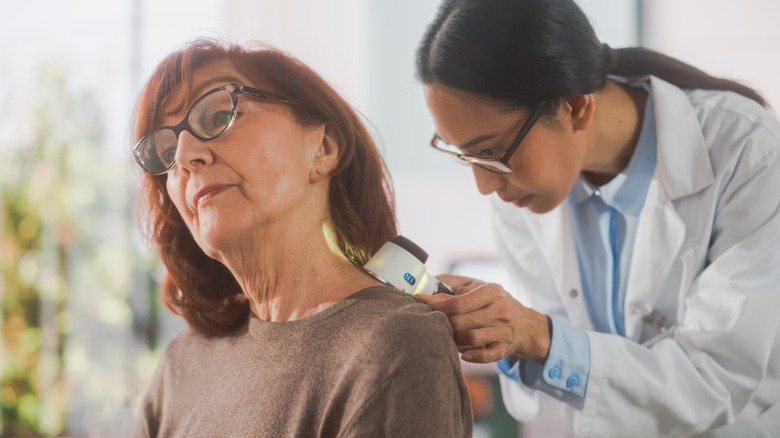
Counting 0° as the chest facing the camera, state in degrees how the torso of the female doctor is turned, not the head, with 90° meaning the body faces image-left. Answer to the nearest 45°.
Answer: approximately 45°

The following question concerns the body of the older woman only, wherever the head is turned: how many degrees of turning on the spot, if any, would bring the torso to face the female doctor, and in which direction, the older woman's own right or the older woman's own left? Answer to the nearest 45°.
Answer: approximately 135° to the older woman's own left

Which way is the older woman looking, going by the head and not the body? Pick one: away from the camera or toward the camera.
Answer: toward the camera

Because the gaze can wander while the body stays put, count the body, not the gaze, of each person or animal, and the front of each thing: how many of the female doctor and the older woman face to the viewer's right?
0

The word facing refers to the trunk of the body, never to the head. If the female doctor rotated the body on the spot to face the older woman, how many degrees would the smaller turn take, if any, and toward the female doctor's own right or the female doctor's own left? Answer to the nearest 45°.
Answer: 0° — they already face them

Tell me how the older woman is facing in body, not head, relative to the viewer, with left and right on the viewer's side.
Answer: facing the viewer and to the left of the viewer
